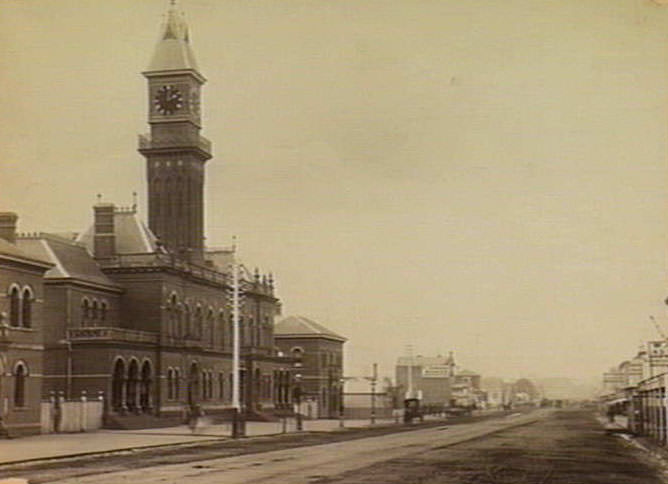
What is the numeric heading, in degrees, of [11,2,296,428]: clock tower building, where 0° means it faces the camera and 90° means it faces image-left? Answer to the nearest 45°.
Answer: approximately 315°

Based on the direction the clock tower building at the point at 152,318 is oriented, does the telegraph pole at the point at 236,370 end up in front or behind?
in front
